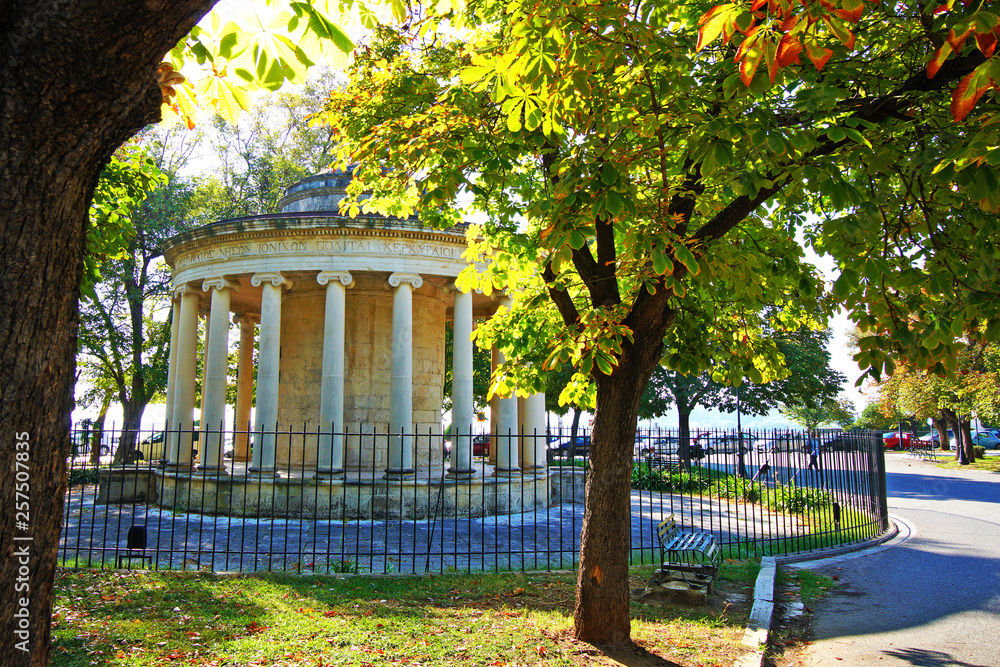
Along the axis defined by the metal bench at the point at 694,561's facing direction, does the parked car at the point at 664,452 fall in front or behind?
behind

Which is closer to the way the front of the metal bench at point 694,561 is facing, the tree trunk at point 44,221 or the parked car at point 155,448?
the tree trunk

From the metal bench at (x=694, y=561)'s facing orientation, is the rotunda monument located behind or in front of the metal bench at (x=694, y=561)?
behind
